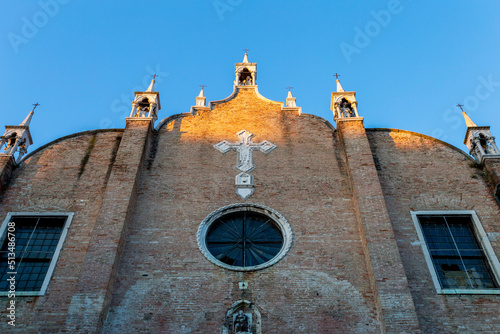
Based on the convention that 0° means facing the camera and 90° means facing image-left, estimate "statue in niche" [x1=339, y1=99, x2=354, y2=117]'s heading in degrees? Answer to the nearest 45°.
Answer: approximately 0°

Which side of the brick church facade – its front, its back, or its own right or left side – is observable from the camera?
front

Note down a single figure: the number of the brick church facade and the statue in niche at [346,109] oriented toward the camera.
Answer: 2

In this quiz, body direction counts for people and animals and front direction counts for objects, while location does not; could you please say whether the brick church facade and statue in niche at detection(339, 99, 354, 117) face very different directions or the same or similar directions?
same or similar directions
